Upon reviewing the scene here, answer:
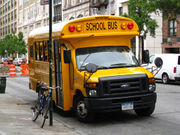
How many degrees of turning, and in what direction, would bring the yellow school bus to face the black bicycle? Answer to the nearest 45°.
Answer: approximately 45° to its right

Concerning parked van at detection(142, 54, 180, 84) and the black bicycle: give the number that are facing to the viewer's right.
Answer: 0

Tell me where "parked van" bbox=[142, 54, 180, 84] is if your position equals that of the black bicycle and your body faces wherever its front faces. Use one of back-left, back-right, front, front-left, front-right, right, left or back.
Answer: back

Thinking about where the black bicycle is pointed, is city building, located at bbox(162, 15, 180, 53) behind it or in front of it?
behind

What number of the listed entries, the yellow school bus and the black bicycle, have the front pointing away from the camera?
0

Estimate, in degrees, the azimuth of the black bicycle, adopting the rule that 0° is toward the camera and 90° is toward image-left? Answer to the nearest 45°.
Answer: approximately 45°

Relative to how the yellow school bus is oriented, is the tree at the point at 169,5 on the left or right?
on its left

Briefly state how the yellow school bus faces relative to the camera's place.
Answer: facing the viewer and to the right of the viewer
